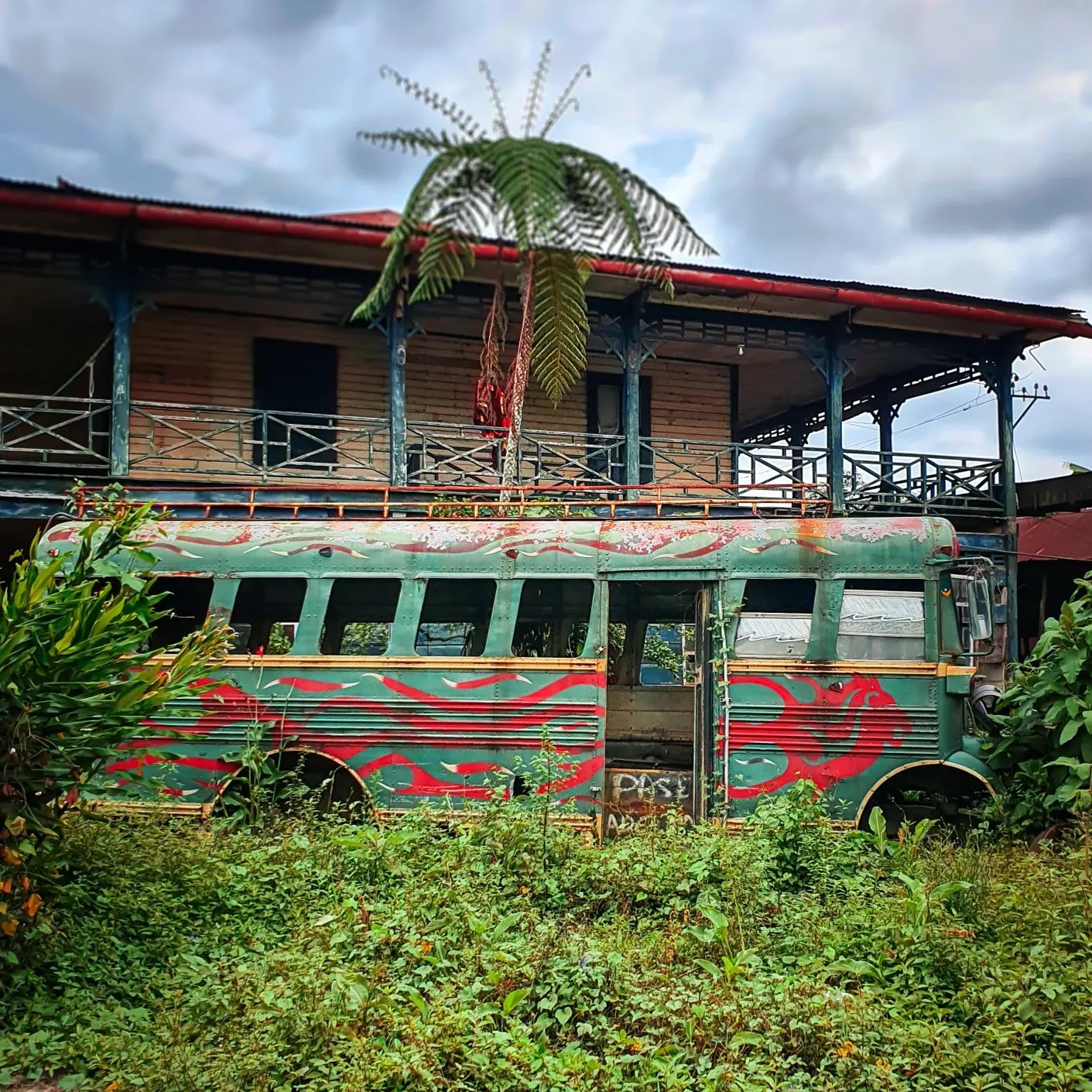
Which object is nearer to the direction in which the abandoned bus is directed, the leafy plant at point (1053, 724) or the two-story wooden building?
the leafy plant

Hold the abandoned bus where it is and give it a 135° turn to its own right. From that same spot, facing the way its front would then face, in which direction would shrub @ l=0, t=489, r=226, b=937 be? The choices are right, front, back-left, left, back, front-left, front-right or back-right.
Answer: front

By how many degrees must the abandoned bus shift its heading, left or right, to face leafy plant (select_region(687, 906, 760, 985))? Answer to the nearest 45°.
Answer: approximately 90° to its right

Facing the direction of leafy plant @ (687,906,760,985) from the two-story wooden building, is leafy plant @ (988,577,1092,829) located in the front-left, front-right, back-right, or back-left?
front-left

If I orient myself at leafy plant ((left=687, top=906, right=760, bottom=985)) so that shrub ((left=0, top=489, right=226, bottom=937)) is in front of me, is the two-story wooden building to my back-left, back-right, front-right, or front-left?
front-right

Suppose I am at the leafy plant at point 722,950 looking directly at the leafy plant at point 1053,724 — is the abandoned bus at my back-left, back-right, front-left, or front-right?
front-left

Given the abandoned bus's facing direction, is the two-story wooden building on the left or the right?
on its left

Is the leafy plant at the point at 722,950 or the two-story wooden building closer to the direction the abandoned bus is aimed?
the leafy plant

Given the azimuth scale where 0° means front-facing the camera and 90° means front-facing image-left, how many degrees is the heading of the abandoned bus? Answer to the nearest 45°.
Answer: approximately 270°

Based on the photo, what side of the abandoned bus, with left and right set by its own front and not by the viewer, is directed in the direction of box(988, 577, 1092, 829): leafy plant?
front
